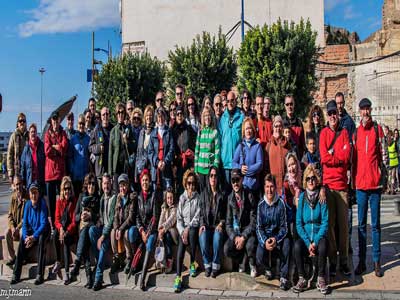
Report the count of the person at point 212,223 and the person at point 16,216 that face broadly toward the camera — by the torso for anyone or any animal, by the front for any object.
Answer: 2

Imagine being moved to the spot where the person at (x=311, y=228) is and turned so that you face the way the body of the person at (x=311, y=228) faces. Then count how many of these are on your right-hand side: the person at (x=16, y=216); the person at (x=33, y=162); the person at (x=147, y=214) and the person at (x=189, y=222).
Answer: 4

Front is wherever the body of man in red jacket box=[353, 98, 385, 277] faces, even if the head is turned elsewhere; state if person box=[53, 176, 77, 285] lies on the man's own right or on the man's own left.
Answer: on the man's own right

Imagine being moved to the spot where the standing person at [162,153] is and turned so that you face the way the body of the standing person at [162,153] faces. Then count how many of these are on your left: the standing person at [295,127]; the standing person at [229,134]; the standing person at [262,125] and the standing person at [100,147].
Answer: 3

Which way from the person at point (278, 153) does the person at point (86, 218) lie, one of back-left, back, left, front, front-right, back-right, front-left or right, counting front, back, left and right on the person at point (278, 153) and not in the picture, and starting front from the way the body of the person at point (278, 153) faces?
right

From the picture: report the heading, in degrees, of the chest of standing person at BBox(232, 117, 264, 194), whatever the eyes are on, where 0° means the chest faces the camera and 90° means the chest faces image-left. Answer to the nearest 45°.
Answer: approximately 0°

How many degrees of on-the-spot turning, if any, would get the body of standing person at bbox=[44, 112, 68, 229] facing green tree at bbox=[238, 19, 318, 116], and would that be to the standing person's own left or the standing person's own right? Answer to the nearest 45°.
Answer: approximately 135° to the standing person's own left
